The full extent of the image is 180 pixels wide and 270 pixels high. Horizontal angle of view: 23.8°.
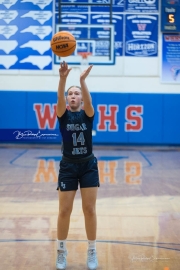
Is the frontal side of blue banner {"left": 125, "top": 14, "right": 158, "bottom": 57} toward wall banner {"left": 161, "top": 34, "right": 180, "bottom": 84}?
no

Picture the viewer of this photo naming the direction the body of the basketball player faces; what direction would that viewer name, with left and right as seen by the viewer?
facing the viewer

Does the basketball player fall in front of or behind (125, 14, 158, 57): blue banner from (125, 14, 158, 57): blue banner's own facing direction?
in front

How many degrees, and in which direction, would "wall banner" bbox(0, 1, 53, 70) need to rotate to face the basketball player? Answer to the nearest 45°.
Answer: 0° — it already faces them

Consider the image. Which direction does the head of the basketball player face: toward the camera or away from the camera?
toward the camera

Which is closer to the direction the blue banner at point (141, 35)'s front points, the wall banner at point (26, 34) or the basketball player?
the basketball player

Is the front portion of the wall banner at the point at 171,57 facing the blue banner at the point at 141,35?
no

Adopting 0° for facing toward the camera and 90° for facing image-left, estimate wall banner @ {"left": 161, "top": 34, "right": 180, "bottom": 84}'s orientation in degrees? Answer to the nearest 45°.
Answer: approximately 0°

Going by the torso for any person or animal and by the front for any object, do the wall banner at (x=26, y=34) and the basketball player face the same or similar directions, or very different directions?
same or similar directions

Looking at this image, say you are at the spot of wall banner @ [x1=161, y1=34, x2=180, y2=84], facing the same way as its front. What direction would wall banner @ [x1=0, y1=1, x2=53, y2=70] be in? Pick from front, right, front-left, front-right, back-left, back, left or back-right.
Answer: right

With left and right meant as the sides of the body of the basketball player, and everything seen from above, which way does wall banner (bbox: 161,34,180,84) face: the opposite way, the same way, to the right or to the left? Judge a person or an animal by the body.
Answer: the same way

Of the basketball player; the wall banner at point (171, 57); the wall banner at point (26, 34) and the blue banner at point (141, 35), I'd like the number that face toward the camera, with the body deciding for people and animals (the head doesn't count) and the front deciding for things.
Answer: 4

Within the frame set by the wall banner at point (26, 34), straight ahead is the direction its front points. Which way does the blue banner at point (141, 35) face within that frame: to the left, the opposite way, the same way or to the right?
the same way

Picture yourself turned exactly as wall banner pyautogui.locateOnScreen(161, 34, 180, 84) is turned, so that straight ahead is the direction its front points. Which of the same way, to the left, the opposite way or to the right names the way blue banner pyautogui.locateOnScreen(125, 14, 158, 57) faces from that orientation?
the same way

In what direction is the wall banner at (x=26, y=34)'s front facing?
toward the camera

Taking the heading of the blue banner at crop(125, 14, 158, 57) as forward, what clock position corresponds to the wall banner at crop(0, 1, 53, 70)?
The wall banner is roughly at 3 o'clock from the blue banner.

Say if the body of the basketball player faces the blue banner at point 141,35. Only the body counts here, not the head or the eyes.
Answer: no
